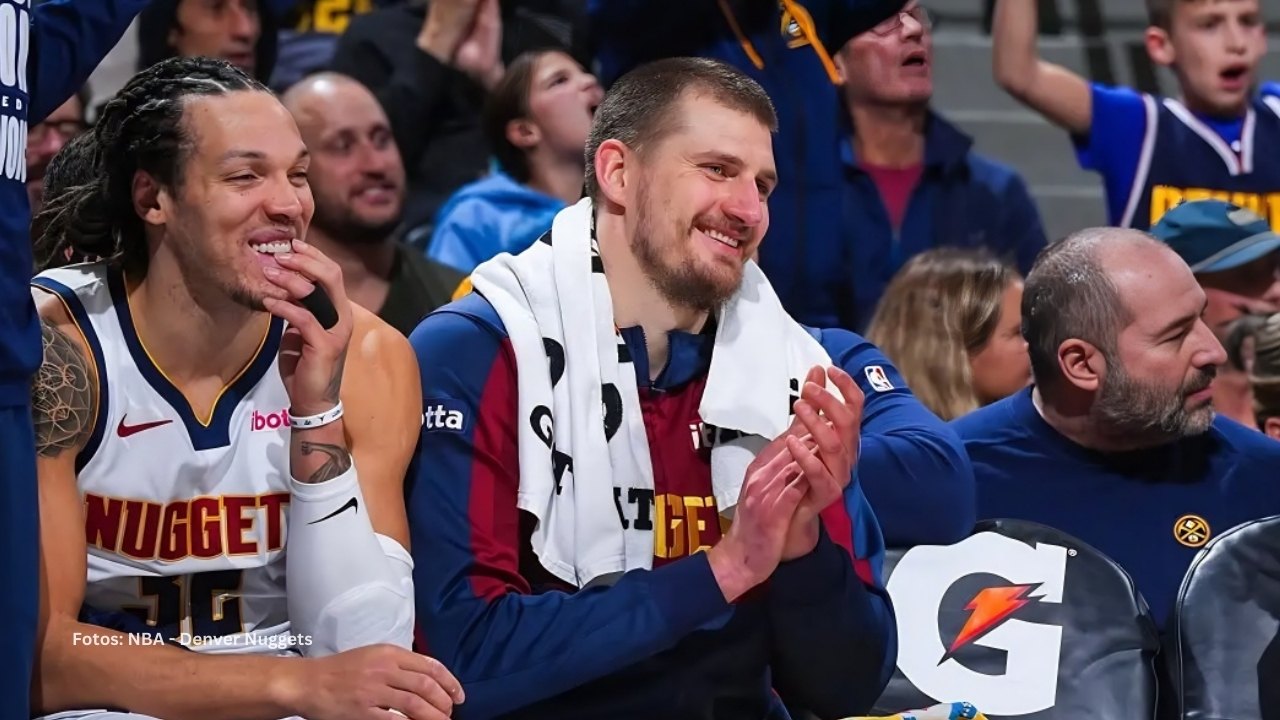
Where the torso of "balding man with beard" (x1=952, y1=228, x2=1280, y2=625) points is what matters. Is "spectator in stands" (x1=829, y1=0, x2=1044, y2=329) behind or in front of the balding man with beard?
behind

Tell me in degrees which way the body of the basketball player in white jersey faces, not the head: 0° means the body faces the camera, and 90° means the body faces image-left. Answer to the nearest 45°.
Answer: approximately 315°

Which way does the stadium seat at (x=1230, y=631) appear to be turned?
toward the camera

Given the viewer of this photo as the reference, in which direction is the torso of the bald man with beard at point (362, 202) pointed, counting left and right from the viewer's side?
facing the viewer and to the right of the viewer

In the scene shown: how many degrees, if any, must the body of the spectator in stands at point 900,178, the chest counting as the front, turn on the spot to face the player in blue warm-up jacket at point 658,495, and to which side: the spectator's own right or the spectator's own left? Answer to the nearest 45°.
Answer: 0° — they already face them

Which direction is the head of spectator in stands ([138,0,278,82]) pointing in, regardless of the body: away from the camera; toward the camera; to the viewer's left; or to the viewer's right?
toward the camera

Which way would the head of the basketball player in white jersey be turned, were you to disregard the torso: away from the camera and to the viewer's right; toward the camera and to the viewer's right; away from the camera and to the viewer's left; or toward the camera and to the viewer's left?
toward the camera and to the viewer's right

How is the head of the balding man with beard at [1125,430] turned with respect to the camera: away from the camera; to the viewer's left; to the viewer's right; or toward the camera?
to the viewer's right

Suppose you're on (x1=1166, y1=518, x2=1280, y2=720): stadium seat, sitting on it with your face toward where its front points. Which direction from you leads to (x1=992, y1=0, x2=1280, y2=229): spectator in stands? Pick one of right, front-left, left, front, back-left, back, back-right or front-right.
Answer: back
